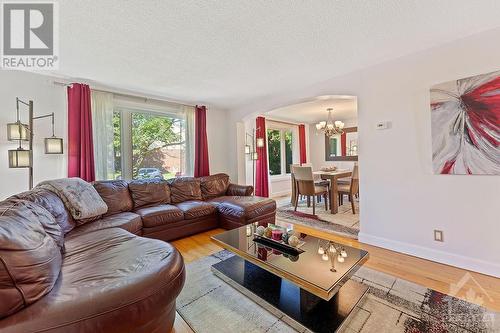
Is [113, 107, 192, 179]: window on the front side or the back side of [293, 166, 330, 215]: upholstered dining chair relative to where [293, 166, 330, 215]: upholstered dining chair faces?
on the back side

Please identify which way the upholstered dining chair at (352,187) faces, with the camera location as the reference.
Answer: facing away from the viewer and to the left of the viewer

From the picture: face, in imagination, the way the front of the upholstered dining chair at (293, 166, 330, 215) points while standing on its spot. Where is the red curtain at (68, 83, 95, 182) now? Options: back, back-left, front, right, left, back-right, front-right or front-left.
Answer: back

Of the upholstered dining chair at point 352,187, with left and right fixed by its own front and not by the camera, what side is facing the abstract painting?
back

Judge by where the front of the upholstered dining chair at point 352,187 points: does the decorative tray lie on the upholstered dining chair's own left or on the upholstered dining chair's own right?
on the upholstered dining chair's own left

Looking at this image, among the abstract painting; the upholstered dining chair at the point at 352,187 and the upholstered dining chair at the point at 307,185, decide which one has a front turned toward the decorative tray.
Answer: the abstract painting

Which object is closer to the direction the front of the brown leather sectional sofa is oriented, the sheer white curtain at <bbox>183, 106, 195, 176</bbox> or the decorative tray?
the decorative tray

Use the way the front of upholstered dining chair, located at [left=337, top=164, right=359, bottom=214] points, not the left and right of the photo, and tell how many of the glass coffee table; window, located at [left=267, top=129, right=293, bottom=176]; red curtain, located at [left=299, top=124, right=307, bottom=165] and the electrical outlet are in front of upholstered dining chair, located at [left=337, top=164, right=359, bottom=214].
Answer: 2

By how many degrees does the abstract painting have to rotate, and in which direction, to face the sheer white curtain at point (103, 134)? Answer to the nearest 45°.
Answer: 0° — it already faces it

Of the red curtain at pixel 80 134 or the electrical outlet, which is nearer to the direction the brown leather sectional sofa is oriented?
the electrical outlet

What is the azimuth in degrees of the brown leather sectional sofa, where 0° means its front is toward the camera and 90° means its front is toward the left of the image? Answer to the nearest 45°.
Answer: approximately 315°
